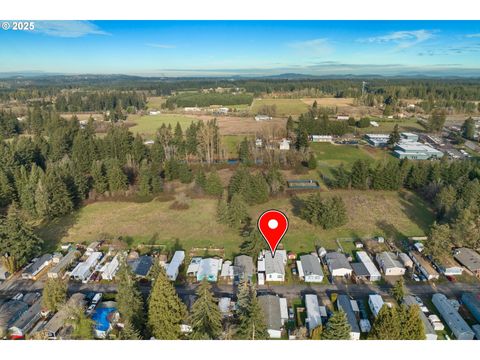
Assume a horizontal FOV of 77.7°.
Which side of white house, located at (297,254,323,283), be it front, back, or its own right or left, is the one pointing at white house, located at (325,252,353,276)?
left

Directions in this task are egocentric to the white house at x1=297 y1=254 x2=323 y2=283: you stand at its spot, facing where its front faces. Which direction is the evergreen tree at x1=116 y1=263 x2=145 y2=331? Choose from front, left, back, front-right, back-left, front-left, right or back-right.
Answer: front-right

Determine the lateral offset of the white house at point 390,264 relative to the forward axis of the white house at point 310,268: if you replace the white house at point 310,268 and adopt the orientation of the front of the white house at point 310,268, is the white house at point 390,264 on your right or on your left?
on your left

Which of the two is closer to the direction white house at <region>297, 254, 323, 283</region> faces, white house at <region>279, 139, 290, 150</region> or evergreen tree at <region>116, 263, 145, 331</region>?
the evergreen tree

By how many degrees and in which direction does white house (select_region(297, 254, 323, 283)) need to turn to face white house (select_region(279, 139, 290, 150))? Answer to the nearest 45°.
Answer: approximately 180°

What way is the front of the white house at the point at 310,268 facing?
toward the camera

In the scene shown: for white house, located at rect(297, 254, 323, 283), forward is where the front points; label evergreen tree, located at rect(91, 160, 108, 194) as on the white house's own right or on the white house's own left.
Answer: on the white house's own right

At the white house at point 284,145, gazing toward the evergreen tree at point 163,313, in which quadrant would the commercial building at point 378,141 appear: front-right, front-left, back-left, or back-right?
back-left

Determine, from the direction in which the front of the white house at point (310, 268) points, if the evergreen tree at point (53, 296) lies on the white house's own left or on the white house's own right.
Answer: on the white house's own right

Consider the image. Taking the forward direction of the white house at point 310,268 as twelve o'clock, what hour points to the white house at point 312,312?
the white house at point 312,312 is roughly at 12 o'clock from the white house at point 310,268.

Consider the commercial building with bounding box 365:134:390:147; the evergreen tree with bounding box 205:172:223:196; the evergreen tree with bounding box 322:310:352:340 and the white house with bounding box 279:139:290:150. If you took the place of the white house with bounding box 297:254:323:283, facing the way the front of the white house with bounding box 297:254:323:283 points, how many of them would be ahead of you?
1

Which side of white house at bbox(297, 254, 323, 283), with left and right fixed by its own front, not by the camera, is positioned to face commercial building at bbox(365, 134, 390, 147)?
back

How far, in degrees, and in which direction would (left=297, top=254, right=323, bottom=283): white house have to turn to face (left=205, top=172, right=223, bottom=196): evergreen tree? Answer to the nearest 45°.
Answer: approximately 135° to its right

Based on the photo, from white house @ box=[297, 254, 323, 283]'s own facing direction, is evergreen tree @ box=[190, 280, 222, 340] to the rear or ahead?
ahead

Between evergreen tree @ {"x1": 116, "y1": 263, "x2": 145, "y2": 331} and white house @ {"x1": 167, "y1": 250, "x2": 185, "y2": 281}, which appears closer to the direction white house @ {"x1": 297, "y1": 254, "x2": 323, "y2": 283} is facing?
the evergreen tree

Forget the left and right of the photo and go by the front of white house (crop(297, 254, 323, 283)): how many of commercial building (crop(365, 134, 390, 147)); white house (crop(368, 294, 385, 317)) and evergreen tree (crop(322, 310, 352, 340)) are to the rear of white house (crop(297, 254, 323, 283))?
1
